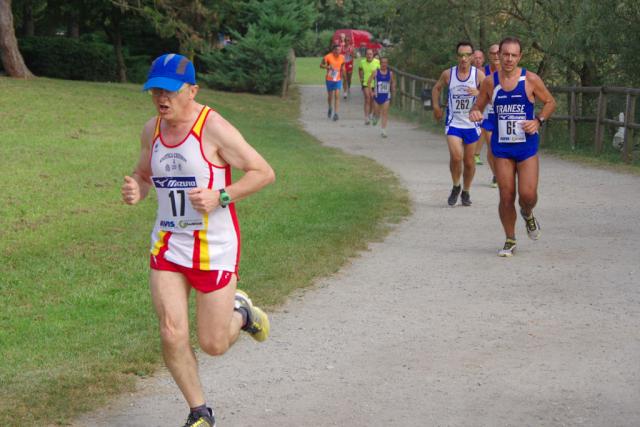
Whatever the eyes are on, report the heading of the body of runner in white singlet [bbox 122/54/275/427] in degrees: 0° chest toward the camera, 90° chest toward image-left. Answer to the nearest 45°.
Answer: approximately 45°

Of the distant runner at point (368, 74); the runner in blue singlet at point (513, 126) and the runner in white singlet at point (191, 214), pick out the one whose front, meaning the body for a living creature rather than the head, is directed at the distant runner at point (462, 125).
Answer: the distant runner at point (368, 74)

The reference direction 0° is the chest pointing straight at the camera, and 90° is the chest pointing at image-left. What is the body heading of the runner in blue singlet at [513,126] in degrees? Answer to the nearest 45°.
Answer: approximately 0°

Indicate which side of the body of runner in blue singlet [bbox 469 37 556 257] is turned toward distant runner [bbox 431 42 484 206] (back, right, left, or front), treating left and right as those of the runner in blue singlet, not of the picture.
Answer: back

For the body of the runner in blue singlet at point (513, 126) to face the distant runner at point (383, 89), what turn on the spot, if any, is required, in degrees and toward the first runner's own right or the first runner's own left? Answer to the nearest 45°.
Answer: approximately 180°

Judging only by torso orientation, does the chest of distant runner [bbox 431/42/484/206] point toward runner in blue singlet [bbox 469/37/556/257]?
yes

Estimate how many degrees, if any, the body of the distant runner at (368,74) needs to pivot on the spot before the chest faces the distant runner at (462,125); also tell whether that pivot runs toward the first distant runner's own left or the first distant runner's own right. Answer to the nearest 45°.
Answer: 0° — they already face them

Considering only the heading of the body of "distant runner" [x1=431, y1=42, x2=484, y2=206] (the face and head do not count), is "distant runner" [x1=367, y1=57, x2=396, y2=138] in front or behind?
behind

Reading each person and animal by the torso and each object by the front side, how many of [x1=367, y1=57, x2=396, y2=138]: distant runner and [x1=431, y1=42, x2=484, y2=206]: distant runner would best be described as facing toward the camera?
2

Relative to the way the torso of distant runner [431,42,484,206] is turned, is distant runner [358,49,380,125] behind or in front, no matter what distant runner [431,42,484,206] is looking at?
behind
